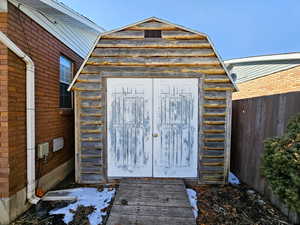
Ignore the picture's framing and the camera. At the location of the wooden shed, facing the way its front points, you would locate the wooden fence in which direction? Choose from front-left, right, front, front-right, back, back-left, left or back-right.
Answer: left

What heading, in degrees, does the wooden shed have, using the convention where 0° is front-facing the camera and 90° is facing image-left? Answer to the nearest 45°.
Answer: approximately 0°
